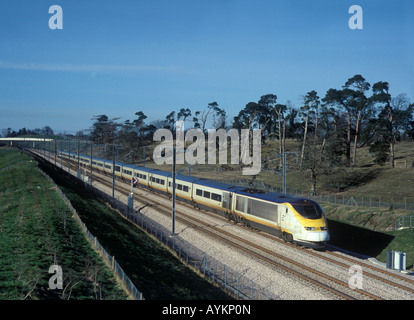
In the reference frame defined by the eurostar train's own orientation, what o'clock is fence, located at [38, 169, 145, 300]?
The fence is roughly at 3 o'clock from the eurostar train.

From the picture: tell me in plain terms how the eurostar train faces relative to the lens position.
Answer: facing the viewer and to the right of the viewer

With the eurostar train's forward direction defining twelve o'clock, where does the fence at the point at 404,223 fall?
The fence is roughly at 10 o'clock from the eurostar train.

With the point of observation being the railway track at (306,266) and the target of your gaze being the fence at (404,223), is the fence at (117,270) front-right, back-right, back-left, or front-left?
back-left
